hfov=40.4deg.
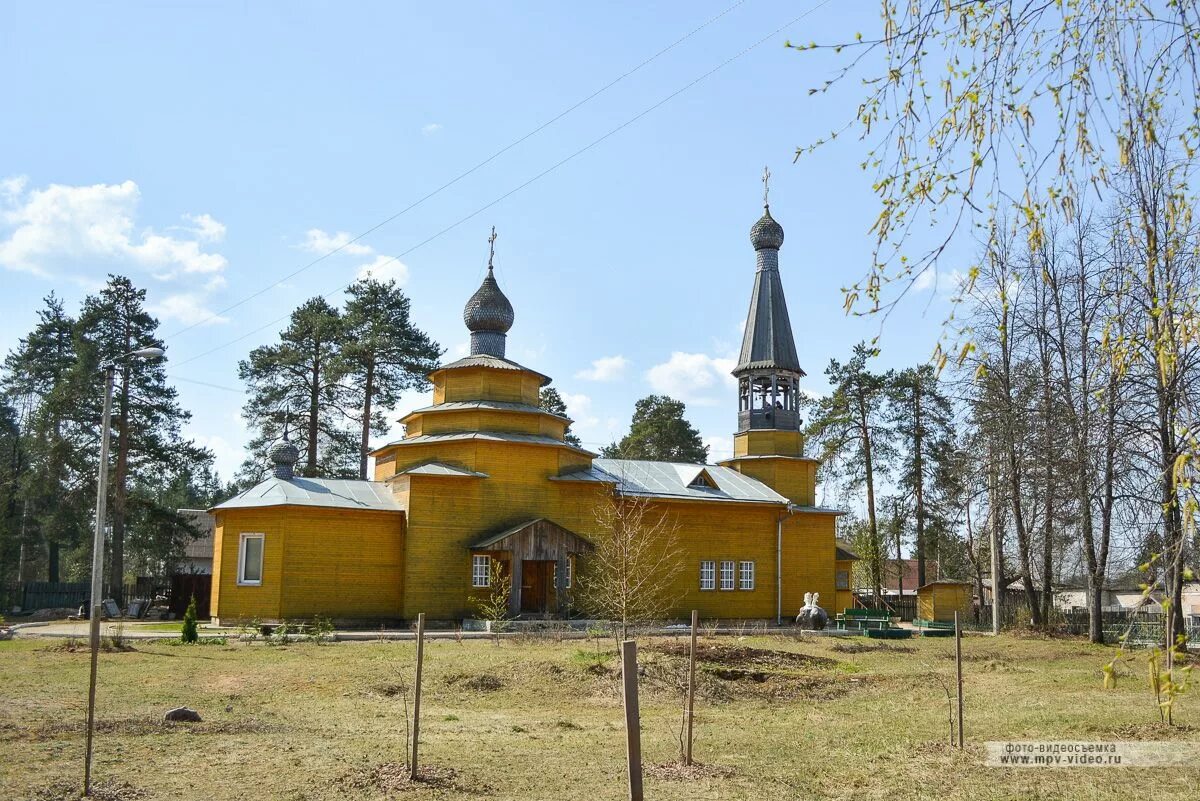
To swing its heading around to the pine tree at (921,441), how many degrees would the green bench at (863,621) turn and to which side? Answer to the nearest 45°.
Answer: approximately 180°

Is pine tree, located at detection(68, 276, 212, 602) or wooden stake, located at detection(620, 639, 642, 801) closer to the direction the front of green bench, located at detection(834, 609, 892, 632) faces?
the wooden stake
